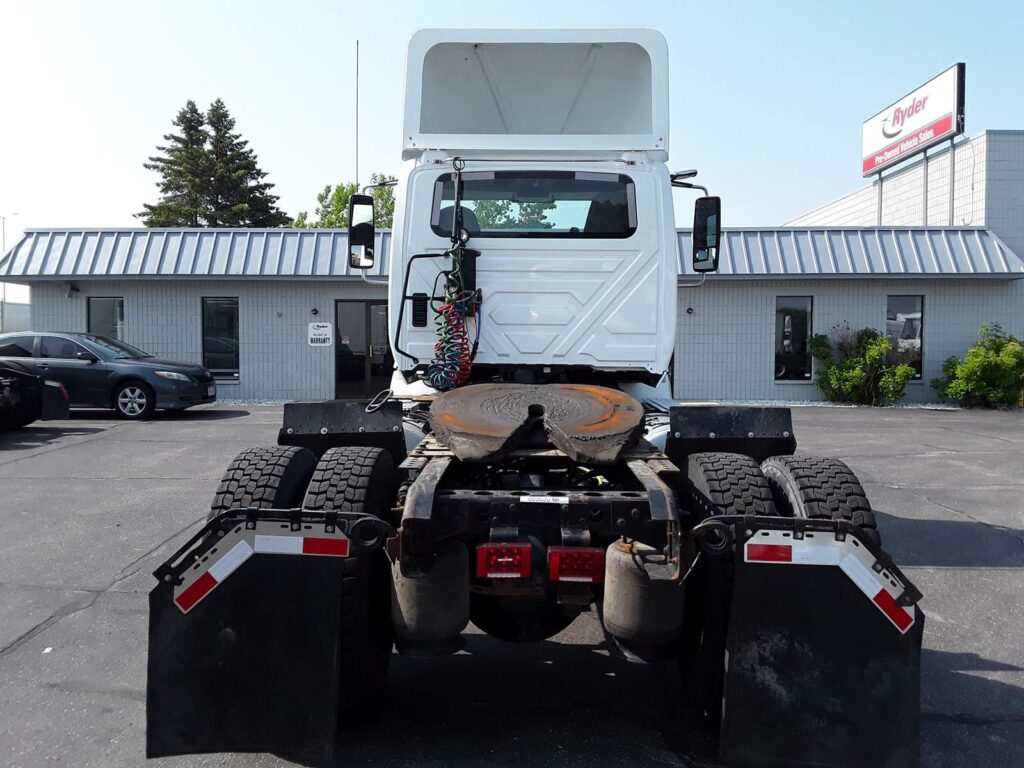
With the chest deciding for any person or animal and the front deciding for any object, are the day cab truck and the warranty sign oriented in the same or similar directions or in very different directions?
very different directions

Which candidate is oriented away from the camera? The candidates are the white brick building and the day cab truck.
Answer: the day cab truck

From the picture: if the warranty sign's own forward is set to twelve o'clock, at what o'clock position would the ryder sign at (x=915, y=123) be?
The ryder sign is roughly at 9 o'clock from the warranty sign.

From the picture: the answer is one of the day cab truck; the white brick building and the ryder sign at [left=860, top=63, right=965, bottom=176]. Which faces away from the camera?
the day cab truck

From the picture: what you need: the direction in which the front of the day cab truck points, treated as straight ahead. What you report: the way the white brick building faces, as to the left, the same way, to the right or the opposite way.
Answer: the opposite way

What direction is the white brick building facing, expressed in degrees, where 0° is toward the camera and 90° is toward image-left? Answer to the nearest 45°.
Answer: approximately 0°

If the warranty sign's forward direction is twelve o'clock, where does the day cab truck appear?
The day cab truck is roughly at 12 o'clock from the warranty sign.

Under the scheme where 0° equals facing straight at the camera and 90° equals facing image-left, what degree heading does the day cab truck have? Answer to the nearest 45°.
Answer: approximately 180°
